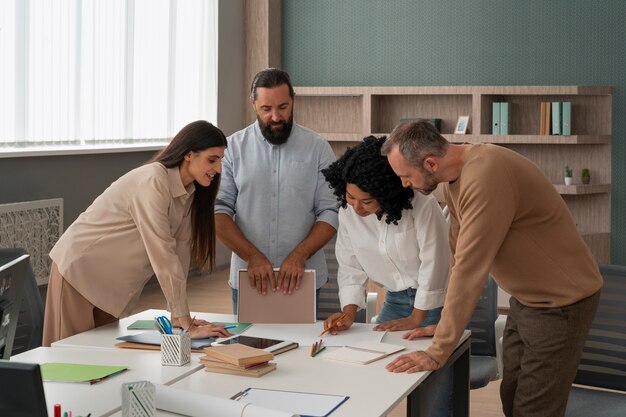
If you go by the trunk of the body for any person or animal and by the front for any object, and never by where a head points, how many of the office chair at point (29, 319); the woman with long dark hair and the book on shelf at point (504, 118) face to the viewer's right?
2

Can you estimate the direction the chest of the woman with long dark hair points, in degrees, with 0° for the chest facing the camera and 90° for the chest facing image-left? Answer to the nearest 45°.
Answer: approximately 270°

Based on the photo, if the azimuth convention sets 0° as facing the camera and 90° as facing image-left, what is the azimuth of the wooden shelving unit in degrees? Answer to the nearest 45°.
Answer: approximately 0°

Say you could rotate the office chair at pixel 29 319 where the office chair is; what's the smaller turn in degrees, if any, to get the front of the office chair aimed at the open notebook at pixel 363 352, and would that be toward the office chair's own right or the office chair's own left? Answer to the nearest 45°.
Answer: approximately 45° to the office chair's own right

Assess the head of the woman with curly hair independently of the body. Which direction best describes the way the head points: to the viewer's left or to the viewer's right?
to the viewer's left
